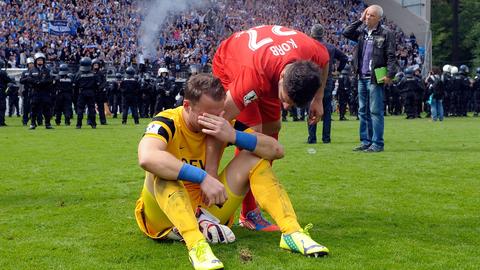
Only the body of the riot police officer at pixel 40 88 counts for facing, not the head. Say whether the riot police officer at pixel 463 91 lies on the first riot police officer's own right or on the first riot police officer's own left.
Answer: on the first riot police officer's own left

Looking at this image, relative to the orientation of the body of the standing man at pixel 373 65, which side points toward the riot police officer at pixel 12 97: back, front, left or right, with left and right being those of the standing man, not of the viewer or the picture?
right
